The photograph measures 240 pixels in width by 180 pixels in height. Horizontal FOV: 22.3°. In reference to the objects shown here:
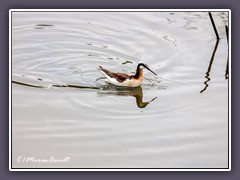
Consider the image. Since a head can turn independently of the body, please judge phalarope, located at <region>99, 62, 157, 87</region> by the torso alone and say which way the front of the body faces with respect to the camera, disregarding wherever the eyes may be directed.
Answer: to the viewer's right
